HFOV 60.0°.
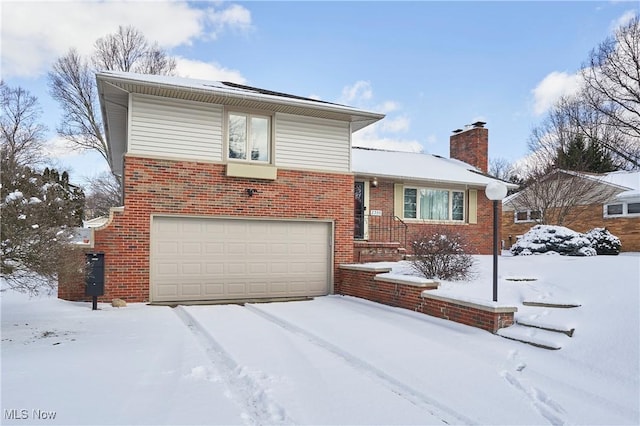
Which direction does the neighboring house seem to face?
toward the camera

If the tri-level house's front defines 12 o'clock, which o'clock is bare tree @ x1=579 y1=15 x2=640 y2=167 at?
The bare tree is roughly at 8 o'clock from the tri-level house.

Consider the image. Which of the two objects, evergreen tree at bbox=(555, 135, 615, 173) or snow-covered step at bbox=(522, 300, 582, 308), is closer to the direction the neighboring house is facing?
the snow-covered step

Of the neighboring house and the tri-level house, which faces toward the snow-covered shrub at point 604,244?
the neighboring house

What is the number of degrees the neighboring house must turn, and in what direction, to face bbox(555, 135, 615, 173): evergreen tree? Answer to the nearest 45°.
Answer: approximately 180°

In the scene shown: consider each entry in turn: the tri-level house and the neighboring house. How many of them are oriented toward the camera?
2

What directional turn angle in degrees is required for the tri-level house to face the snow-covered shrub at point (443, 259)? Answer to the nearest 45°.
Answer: approximately 90° to its left

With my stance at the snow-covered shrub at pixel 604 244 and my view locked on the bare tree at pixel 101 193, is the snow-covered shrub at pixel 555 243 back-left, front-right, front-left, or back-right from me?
front-left

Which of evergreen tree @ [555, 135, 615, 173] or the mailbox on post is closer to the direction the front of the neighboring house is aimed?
the mailbox on post

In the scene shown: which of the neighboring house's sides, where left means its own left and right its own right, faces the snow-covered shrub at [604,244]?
front

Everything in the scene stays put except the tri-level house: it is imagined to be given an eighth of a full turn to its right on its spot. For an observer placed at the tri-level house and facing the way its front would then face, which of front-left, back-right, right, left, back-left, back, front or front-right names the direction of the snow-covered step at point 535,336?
left

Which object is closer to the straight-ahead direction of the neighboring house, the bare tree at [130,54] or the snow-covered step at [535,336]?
the snow-covered step

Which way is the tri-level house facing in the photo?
toward the camera

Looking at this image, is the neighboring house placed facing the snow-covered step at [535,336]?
yes
